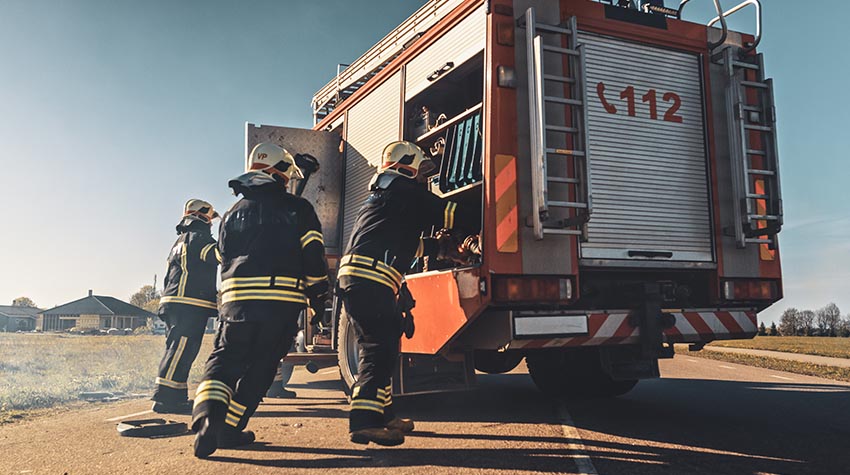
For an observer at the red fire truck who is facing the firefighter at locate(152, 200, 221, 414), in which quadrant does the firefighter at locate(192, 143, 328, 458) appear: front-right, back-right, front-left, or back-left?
front-left

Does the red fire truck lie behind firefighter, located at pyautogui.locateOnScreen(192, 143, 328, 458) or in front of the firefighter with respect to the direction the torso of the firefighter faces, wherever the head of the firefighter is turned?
in front

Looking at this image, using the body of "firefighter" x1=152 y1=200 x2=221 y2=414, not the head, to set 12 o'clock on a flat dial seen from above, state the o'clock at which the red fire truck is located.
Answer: The red fire truck is roughly at 1 o'clock from the firefighter.

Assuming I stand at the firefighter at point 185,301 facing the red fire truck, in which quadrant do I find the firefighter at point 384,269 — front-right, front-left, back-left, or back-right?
front-right

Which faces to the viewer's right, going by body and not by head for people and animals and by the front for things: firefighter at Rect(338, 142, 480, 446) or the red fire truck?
the firefighter

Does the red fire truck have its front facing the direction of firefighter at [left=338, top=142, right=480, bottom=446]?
no

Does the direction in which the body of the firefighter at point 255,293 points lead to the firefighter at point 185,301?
no

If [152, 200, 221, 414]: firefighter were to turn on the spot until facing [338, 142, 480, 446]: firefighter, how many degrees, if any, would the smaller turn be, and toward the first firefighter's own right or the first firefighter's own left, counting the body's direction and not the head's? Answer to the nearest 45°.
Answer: approximately 90° to the first firefighter's own right

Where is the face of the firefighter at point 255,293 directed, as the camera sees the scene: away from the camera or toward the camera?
away from the camera

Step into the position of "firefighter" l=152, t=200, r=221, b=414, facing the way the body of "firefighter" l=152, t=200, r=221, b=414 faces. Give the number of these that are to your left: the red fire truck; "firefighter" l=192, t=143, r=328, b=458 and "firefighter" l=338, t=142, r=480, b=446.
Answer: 0

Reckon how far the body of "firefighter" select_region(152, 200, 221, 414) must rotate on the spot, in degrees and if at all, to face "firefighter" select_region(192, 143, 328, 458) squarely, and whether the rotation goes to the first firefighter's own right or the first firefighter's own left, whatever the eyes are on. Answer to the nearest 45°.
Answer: approximately 135° to the first firefighter's own right

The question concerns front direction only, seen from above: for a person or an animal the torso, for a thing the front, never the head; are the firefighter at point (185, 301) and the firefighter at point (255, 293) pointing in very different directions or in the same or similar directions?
same or similar directions

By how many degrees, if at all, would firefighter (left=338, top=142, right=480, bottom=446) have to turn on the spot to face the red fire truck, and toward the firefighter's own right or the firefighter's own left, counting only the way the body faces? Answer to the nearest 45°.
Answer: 0° — they already face it

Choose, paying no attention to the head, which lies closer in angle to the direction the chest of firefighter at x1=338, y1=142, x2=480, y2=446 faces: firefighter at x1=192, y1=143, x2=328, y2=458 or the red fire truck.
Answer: the red fire truck
